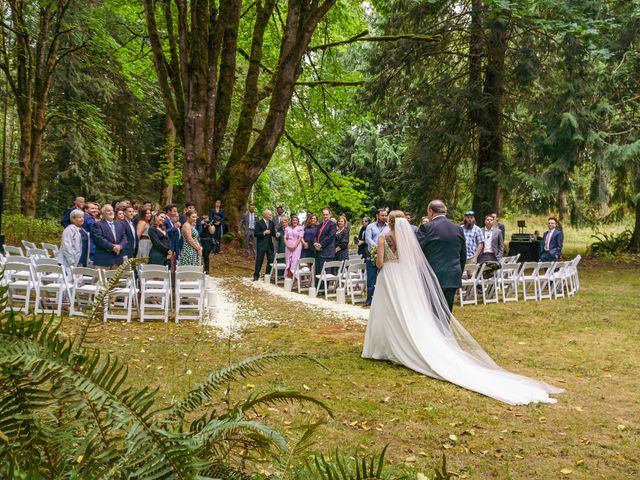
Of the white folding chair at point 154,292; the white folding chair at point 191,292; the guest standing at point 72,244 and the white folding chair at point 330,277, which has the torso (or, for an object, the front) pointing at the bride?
the guest standing

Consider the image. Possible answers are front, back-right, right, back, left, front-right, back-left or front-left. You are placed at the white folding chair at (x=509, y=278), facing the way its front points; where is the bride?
back-left

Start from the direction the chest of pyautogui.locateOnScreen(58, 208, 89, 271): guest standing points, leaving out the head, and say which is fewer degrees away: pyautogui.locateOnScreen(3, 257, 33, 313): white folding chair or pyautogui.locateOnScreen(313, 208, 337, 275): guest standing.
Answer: the guest standing

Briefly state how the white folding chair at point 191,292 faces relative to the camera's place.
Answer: facing away from the viewer

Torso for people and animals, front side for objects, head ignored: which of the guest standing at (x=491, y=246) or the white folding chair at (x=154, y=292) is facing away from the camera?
the white folding chair

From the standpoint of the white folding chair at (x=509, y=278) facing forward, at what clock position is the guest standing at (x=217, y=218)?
The guest standing is roughly at 11 o'clock from the white folding chair.

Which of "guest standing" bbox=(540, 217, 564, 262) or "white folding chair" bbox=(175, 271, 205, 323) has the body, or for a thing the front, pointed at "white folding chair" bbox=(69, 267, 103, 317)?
the guest standing

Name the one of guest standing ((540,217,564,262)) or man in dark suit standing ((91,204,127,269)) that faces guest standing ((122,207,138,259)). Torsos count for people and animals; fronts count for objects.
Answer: guest standing ((540,217,564,262))

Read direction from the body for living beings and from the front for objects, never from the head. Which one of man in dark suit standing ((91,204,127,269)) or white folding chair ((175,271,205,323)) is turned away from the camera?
the white folding chair

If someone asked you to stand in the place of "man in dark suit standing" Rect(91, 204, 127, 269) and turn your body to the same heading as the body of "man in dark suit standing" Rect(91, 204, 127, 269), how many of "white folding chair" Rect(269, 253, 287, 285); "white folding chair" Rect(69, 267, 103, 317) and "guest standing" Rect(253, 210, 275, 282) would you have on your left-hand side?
2

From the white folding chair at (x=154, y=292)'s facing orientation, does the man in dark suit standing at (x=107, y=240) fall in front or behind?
in front

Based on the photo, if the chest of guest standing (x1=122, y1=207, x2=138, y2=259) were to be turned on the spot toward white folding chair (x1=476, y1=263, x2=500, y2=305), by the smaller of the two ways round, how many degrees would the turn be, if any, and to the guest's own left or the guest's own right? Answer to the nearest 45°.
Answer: approximately 45° to the guest's own left

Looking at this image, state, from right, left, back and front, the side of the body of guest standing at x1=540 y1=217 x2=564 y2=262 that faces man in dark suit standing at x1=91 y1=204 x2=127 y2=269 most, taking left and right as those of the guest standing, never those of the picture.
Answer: front

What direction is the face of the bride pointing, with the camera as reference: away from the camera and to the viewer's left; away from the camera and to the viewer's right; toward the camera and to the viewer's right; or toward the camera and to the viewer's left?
away from the camera and to the viewer's left
